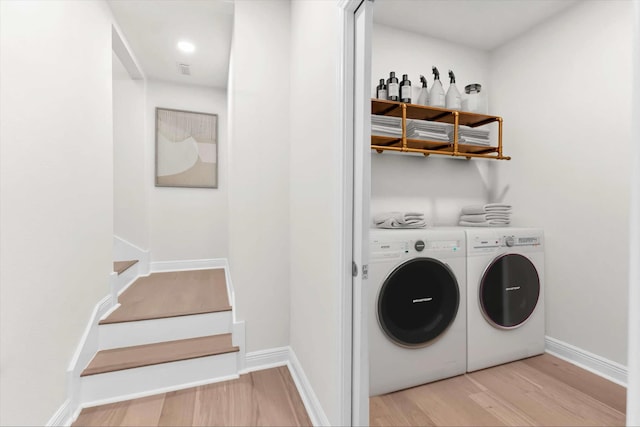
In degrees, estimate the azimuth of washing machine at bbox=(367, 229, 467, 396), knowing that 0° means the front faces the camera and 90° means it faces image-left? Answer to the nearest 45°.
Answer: approximately 315°

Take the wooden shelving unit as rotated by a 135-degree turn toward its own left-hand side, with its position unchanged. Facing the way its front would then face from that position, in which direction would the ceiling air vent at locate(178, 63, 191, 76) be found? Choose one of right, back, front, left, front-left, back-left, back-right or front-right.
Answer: left

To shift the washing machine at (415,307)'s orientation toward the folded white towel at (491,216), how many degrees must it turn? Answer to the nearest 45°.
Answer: approximately 90° to its left

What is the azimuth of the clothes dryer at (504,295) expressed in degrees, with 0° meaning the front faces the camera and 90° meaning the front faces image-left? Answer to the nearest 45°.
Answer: approximately 315°
